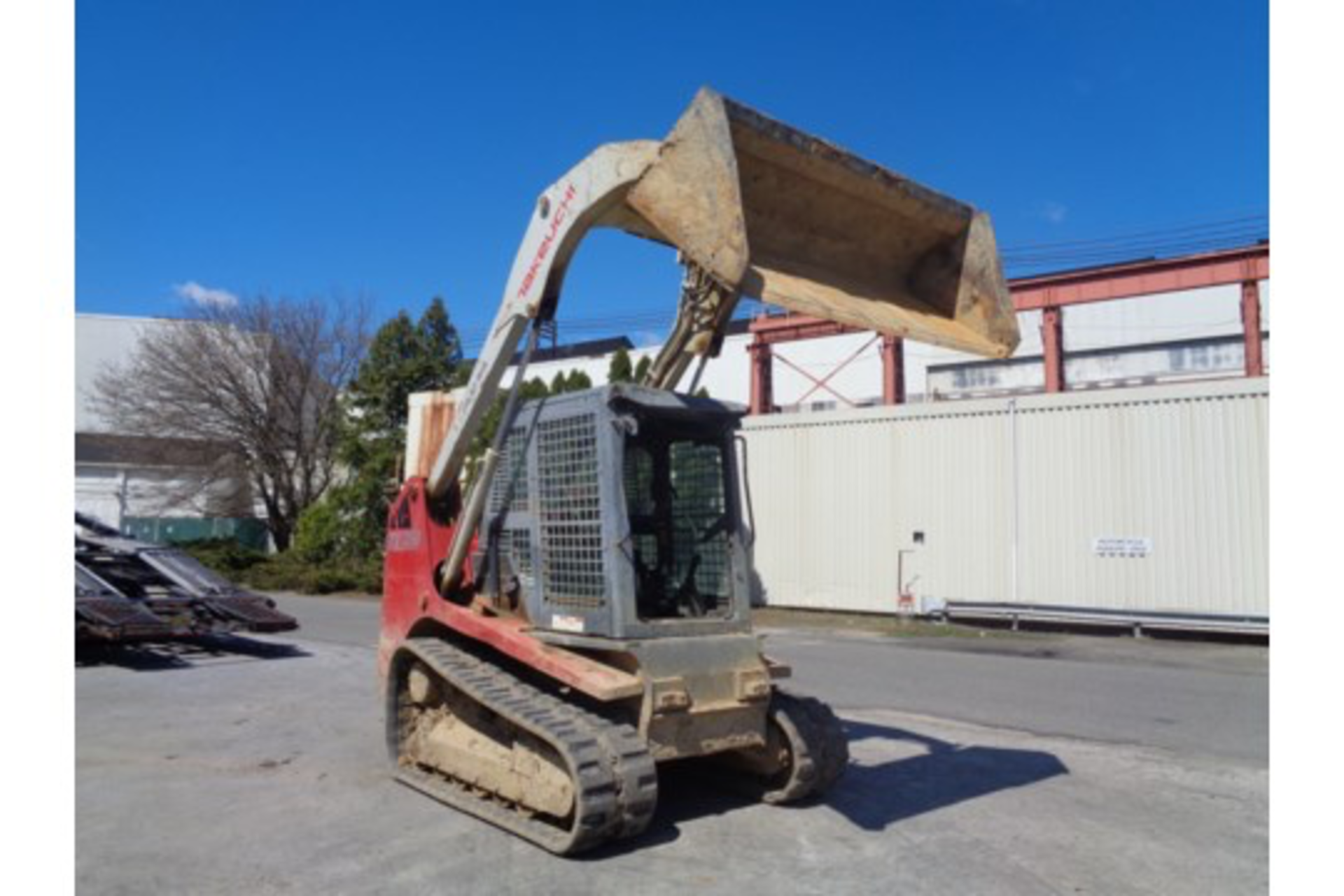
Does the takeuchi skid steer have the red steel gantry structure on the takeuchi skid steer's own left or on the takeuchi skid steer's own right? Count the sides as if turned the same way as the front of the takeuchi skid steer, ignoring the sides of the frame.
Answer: on the takeuchi skid steer's own left

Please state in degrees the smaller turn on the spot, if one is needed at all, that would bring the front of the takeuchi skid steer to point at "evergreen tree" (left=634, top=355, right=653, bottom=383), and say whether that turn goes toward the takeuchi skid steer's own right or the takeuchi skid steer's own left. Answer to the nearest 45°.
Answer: approximately 135° to the takeuchi skid steer's own left

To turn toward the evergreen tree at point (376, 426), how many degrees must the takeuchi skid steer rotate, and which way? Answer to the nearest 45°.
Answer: approximately 135° to its left

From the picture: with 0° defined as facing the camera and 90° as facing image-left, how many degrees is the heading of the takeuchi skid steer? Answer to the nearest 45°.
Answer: approximately 315°

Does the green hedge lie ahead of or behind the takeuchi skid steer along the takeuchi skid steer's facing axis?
behind

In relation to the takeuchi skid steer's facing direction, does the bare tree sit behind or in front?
behind
